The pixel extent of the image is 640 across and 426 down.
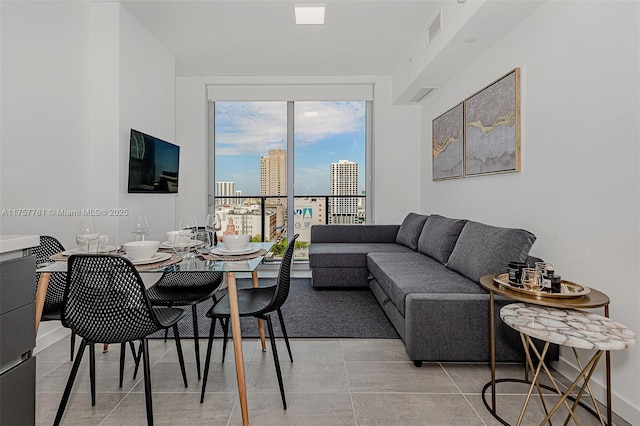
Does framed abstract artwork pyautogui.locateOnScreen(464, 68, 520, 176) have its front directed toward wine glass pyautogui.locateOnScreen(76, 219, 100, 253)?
yes

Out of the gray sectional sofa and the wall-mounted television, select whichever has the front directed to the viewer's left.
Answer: the gray sectional sofa

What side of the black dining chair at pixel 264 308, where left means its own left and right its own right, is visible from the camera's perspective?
left

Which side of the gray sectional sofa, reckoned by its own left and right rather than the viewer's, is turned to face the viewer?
left

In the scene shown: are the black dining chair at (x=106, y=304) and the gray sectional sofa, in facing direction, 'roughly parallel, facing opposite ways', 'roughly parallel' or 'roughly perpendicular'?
roughly perpendicular

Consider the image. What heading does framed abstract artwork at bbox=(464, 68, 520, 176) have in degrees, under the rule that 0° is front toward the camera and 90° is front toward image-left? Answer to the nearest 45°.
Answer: approximately 45°

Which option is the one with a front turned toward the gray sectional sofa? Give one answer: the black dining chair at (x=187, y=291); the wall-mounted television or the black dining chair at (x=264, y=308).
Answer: the wall-mounted television

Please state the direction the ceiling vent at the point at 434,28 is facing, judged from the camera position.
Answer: facing to the left of the viewer

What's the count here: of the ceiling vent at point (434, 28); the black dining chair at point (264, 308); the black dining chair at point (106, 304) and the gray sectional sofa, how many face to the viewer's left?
3
